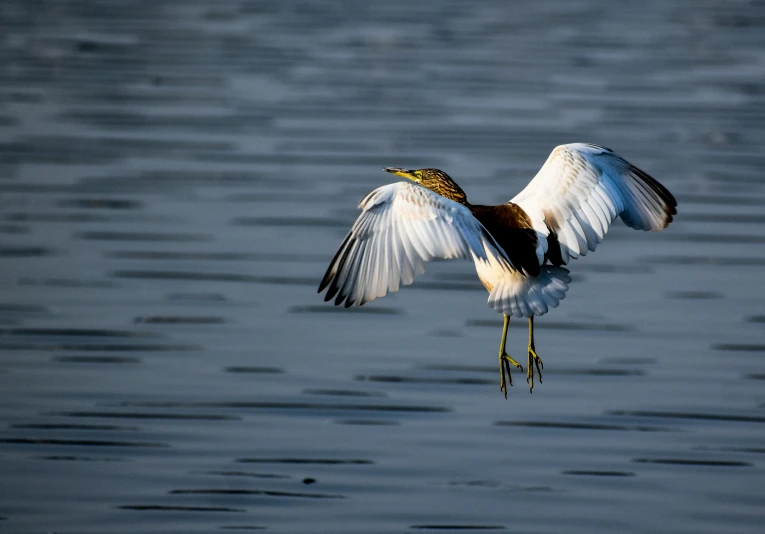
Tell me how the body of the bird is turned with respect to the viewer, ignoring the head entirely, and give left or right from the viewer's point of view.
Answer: facing away from the viewer and to the left of the viewer
